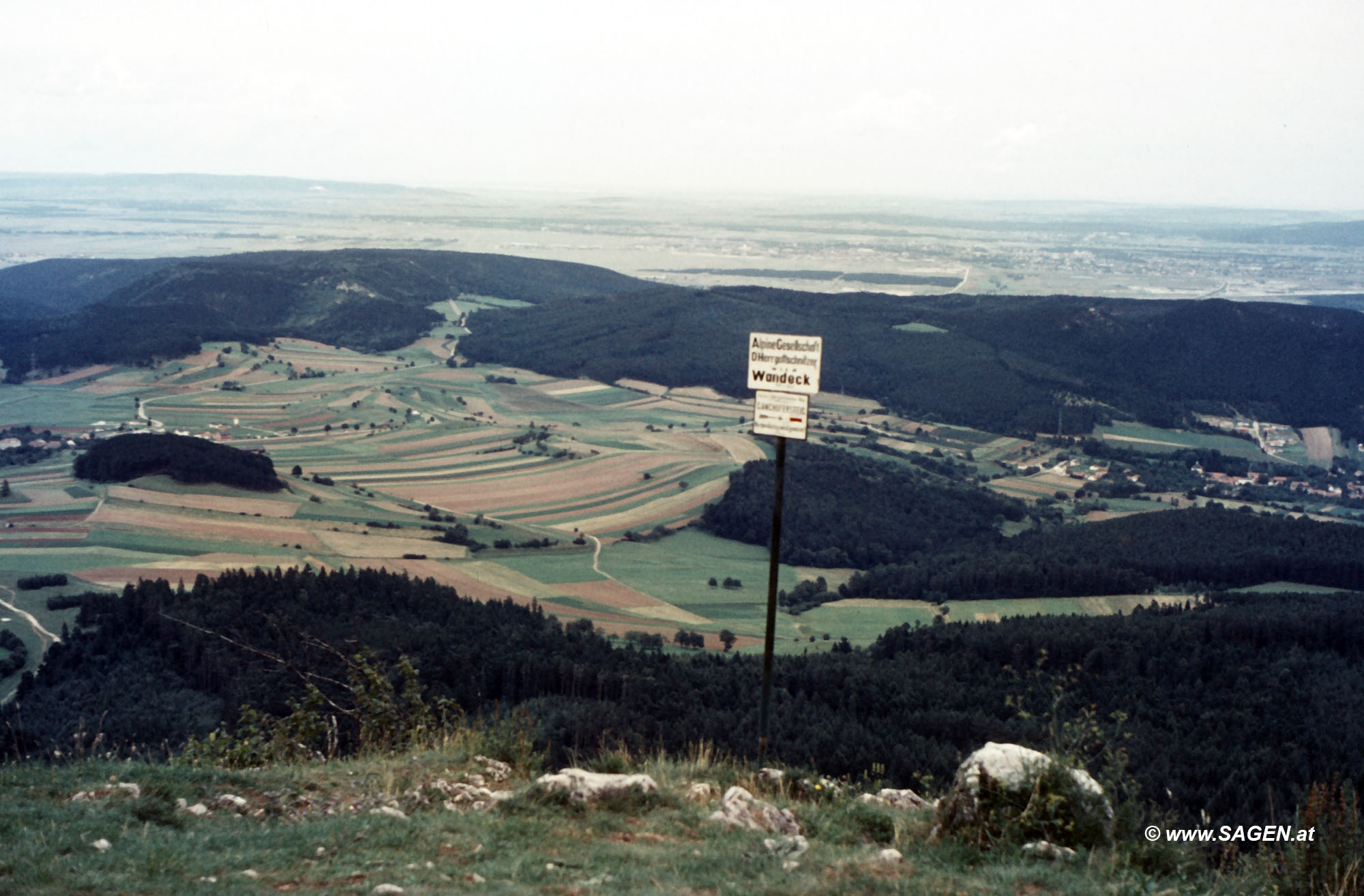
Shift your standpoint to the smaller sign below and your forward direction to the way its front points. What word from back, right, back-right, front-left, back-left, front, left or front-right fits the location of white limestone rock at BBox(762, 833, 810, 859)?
front

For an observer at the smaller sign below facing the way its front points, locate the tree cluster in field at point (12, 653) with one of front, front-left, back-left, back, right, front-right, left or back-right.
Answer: back-right

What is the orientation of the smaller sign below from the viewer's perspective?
toward the camera

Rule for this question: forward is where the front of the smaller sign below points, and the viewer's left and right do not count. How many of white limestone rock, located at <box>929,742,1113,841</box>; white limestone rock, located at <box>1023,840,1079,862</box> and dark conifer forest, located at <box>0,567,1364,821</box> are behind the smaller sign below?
1

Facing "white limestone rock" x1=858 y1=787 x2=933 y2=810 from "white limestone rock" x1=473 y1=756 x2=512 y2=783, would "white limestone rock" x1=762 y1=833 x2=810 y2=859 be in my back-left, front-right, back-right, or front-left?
front-right

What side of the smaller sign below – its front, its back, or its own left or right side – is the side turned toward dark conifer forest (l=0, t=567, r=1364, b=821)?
back
